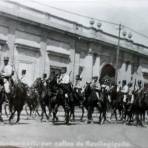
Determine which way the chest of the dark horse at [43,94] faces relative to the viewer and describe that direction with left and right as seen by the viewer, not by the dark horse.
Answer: facing the viewer and to the left of the viewer

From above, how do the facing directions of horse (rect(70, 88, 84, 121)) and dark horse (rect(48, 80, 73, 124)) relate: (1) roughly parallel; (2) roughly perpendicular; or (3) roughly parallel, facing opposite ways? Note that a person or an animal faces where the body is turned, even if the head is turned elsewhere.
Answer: roughly parallel

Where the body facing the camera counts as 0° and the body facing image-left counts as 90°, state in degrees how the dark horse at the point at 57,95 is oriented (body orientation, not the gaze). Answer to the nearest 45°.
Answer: approximately 45°

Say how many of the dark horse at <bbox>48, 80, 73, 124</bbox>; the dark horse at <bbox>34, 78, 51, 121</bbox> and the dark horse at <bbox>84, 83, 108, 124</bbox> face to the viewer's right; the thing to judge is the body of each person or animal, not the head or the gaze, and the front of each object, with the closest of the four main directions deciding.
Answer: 0

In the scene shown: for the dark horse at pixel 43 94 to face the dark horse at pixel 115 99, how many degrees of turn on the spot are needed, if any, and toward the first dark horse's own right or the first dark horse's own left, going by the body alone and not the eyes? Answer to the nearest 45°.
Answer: approximately 180°

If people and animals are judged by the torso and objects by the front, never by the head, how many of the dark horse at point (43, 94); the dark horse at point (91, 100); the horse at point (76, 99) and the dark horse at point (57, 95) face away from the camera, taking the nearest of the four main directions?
0

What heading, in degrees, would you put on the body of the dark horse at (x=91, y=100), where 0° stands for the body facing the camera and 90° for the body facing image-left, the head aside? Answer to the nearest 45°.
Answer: approximately 45°

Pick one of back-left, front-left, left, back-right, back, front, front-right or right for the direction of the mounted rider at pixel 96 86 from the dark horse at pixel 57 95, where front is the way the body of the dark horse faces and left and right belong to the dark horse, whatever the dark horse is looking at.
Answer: back

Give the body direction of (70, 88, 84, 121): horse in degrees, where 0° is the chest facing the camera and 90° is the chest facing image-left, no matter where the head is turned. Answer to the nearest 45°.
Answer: approximately 45°

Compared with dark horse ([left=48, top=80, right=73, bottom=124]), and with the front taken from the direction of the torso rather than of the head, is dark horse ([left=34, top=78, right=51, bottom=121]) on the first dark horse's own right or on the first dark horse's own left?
on the first dark horse's own right

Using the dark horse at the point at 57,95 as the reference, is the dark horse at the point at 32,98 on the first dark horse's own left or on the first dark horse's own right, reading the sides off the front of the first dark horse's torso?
on the first dark horse's own right
